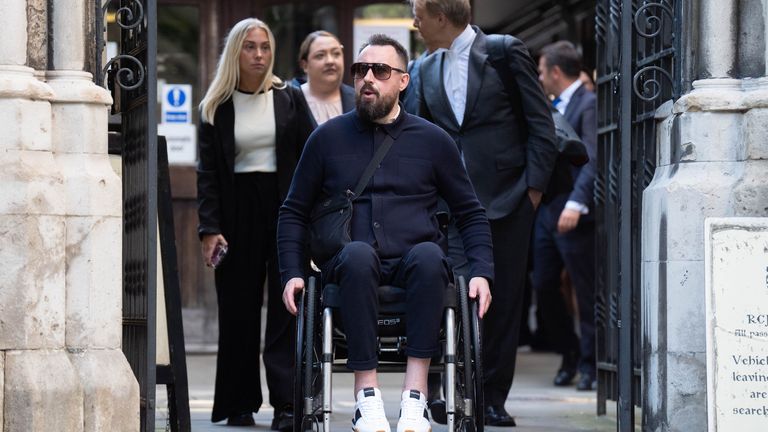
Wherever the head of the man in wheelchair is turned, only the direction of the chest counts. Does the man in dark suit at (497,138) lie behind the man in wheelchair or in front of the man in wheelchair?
behind

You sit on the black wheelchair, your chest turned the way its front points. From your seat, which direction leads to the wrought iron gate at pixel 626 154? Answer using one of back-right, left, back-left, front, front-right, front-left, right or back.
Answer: back-left

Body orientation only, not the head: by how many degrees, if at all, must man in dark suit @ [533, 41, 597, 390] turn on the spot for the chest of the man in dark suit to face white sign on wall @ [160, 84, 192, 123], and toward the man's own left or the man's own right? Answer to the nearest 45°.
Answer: approximately 45° to the man's own right

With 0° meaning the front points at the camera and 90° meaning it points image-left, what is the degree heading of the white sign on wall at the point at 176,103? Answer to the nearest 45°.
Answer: approximately 0°
